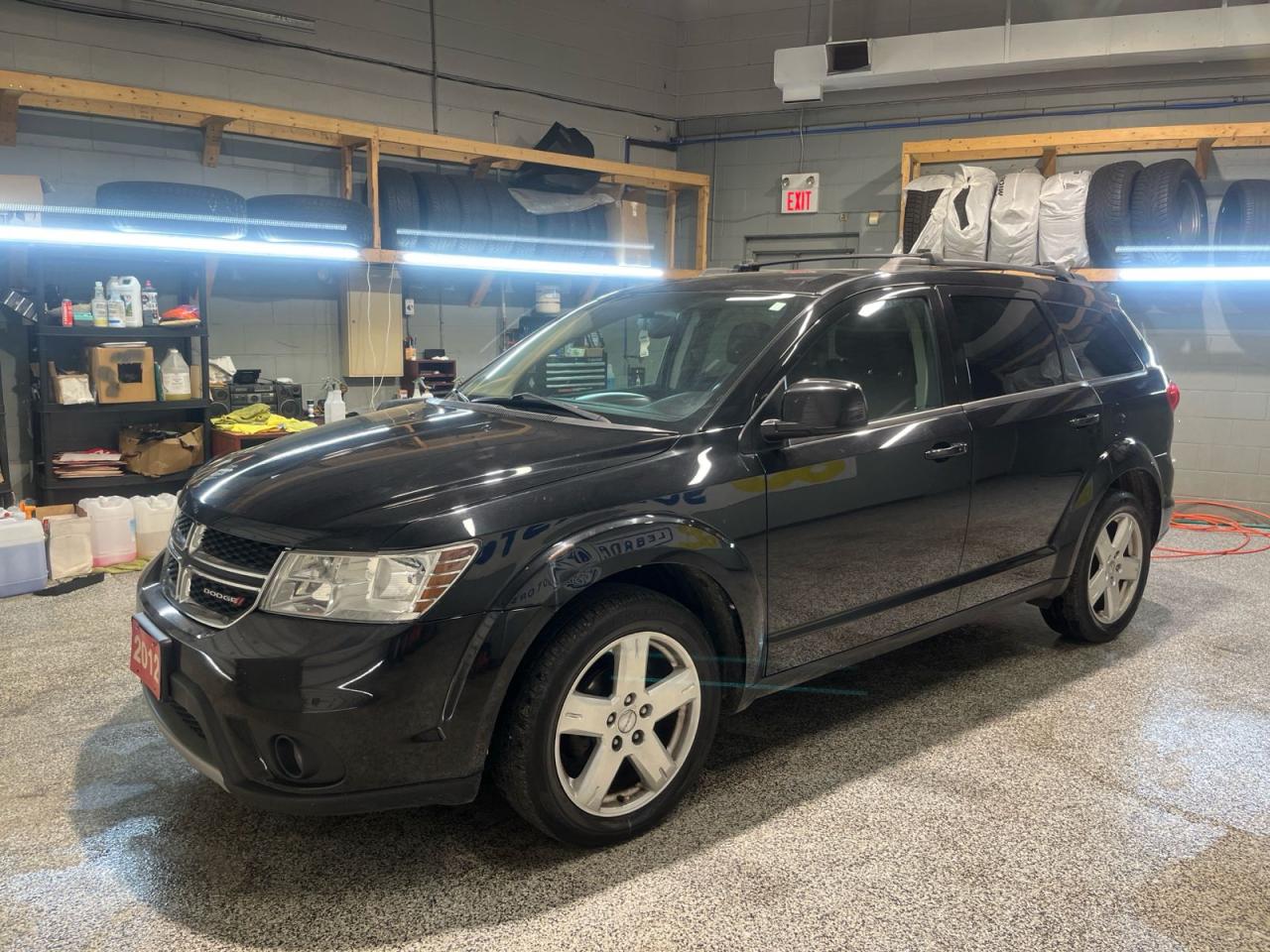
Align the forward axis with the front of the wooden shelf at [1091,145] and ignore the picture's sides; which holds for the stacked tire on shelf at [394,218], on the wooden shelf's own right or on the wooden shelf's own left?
on the wooden shelf's own right

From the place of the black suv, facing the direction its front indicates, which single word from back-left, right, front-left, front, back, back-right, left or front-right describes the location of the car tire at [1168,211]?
back

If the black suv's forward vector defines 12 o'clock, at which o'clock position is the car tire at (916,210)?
The car tire is roughly at 5 o'clock from the black suv.

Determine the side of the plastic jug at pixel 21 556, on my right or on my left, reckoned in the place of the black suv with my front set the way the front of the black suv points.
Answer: on my right

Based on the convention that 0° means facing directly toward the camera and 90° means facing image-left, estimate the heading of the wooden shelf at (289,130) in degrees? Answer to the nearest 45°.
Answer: approximately 315°

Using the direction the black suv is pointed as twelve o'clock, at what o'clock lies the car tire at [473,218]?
The car tire is roughly at 4 o'clock from the black suv.

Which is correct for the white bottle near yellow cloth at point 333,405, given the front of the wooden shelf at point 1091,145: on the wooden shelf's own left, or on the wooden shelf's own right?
on the wooden shelf's own right

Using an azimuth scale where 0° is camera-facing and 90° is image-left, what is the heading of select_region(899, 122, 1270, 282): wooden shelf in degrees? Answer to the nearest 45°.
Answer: approximately 0°

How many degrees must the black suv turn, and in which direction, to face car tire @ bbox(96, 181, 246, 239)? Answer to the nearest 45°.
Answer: approximately 90° to its right

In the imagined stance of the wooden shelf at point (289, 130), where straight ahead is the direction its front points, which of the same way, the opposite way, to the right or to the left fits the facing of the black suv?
to the right

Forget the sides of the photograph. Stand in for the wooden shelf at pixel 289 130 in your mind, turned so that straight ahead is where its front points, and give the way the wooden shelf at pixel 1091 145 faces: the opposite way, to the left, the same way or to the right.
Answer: to the right
